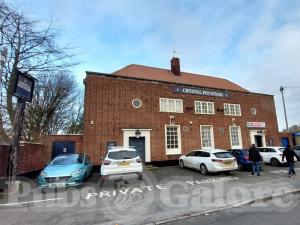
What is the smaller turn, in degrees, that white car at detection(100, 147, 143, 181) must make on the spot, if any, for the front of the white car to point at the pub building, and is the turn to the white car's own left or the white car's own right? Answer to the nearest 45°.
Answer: approximately 45° to the white car's own right

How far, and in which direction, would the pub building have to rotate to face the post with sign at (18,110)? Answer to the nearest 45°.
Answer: approximately 90° to its right

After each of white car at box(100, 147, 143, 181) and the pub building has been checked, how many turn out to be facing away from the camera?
1

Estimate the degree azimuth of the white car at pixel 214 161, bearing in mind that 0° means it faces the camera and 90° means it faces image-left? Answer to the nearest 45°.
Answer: approximately 135°

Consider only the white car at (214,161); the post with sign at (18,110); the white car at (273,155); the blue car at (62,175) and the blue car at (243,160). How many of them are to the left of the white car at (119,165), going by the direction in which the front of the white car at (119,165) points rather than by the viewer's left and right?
2

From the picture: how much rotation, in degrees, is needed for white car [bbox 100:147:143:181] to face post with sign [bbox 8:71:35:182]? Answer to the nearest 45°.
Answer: approximately 90° to its left

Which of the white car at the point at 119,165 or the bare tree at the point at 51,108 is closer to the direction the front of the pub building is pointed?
the white car

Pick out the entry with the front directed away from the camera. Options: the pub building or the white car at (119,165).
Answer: the white car

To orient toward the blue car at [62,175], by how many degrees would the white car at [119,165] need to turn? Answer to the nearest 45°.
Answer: approximately 90° to its left

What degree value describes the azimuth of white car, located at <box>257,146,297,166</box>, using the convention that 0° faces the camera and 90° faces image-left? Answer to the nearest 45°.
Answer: approximately 135°

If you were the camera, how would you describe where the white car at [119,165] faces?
facing away from the viewer

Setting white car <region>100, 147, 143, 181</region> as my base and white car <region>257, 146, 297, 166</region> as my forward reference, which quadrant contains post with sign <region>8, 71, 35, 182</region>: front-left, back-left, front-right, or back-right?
back-left

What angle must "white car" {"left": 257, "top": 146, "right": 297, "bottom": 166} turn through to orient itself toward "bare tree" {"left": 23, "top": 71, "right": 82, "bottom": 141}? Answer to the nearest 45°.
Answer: approximately 45° to its left

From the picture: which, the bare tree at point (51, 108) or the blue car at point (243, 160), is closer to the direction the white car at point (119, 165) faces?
the bare tree
